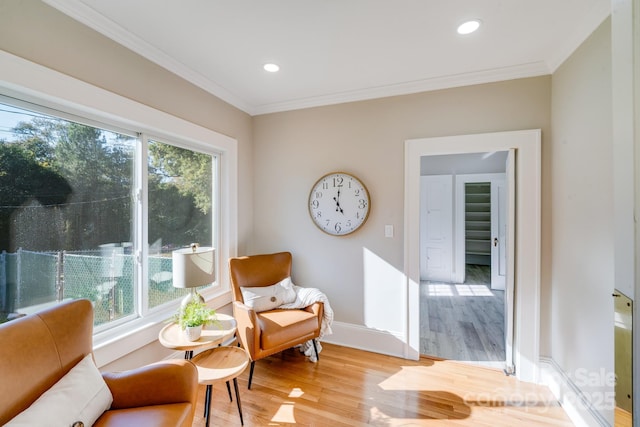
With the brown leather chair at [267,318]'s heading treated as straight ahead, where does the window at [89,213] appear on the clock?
The window is roughly at 4 o'clock from the brown leather chair.

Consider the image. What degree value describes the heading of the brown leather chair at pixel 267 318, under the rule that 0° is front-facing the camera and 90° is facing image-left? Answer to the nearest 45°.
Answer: approximately 315°

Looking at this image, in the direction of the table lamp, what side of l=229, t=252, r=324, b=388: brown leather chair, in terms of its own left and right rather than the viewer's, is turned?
right

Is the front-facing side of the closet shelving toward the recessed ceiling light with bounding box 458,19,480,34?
yes

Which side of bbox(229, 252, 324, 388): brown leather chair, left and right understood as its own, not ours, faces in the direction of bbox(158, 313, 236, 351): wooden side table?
right

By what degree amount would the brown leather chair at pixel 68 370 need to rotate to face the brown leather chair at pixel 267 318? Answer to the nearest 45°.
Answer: approximately 45° to its left

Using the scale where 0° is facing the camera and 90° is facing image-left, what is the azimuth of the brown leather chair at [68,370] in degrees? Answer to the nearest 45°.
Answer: approximately 315°
